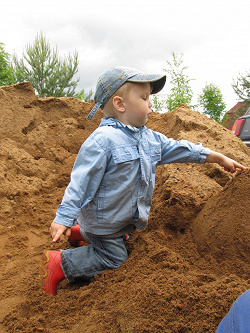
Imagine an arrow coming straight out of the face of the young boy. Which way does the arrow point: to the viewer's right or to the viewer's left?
to the viewer's right

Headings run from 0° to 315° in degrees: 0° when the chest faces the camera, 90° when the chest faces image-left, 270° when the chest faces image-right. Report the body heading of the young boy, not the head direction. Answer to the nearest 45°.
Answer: approximately 315°

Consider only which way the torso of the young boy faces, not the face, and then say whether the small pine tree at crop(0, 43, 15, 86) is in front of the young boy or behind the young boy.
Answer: behind
